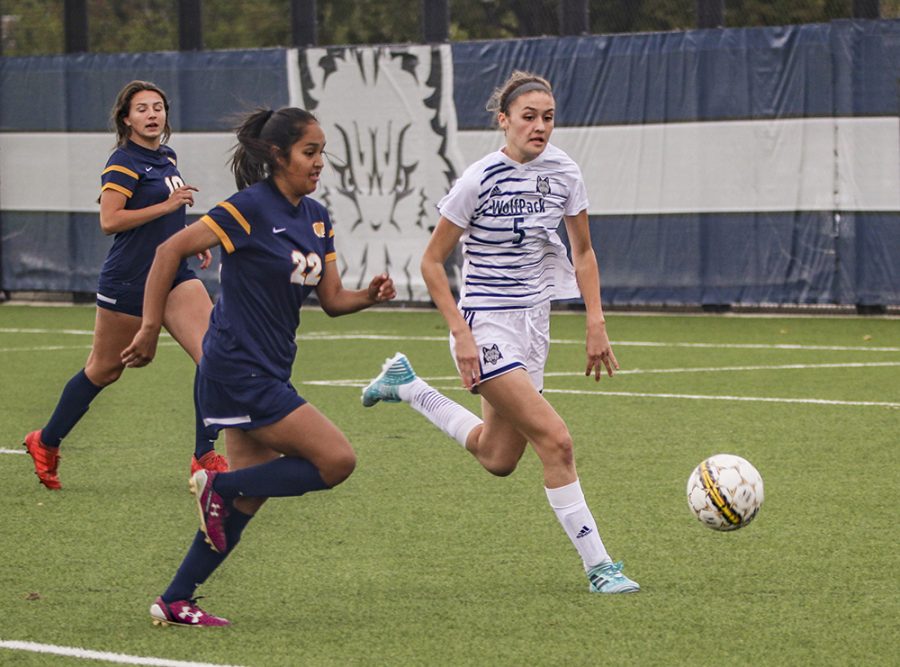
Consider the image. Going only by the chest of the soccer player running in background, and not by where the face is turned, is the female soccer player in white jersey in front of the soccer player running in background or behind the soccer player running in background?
in front

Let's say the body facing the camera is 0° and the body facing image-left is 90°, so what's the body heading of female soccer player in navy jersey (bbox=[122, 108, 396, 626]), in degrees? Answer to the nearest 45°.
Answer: approximately 315°

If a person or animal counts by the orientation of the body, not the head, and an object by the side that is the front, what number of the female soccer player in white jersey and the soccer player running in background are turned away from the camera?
0

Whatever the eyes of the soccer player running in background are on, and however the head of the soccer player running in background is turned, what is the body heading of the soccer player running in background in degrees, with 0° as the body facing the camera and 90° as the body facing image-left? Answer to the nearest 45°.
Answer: approximately 315°

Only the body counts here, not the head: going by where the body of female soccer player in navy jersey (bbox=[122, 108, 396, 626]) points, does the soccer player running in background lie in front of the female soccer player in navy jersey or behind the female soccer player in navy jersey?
behind

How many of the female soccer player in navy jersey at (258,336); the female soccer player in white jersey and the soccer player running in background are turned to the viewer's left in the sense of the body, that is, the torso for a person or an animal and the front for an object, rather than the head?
0

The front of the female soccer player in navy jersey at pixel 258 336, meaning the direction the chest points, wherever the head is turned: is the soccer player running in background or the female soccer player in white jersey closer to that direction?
the female soccer player in white jersey

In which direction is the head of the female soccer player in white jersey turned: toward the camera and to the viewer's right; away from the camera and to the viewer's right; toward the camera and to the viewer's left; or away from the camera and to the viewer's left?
toward the camera and to the viewer's right

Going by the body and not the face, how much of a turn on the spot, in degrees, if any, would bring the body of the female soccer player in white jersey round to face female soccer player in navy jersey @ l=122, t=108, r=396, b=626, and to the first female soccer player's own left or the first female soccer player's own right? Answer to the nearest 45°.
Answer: approximately 90° to the first female soccer player's own right
